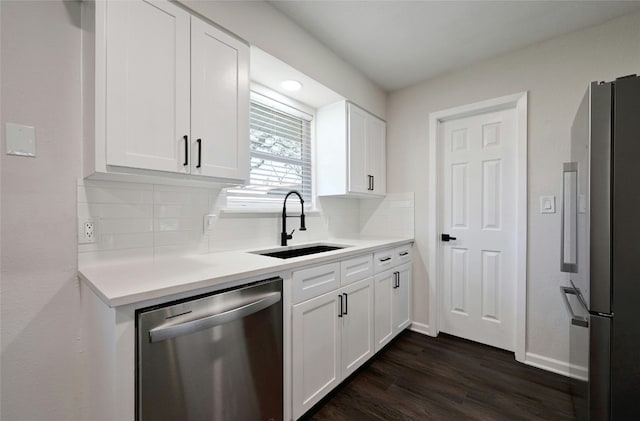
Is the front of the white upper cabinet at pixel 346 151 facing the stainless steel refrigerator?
yes

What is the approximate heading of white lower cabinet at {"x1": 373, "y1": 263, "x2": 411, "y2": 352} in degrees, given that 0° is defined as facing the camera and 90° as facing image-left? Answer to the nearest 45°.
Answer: approximately 315°

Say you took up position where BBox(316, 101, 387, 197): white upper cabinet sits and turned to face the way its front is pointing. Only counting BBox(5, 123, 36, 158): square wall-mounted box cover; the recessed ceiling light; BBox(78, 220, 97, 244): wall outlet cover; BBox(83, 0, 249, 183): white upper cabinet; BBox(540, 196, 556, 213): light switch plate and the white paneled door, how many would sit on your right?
4

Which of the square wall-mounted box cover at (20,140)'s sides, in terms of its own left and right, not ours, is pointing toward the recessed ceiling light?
left

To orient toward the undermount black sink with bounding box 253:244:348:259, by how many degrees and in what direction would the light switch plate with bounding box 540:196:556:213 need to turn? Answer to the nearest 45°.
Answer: approximately 45° to its right

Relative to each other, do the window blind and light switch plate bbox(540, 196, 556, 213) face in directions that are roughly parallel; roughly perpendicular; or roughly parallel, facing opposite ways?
roughly perpendicular

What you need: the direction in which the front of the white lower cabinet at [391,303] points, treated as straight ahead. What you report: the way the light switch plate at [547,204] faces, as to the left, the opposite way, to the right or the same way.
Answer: to the right

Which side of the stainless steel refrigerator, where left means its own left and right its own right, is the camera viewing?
left

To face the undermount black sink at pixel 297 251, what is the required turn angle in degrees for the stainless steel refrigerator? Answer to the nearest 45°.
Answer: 0° — it already faces it
